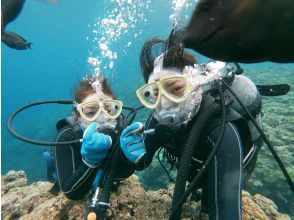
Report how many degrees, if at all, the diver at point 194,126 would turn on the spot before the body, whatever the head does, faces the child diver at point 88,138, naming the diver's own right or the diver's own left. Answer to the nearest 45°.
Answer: approximately 45° to the diver's own right

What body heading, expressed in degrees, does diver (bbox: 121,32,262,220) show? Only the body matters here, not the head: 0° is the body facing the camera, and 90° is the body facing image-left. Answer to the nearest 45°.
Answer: approximately 45°
